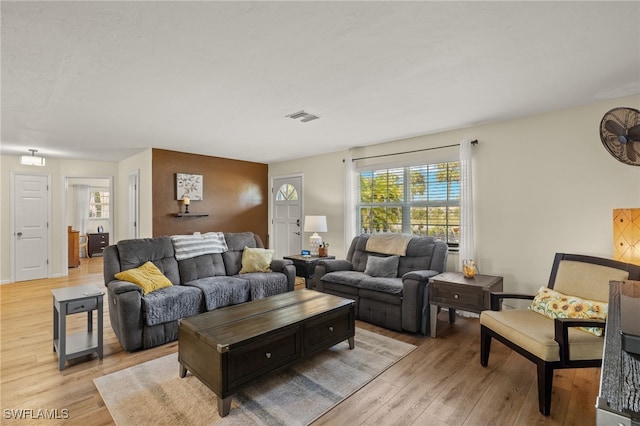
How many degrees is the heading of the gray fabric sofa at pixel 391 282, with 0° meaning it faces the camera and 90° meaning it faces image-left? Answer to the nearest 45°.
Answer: approximately 45°

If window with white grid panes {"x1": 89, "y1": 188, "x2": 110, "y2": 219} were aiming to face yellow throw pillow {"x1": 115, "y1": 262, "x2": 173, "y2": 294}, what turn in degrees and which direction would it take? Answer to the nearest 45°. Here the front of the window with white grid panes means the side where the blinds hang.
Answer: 0° — it already faces it

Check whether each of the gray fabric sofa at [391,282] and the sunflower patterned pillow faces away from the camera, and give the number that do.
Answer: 0

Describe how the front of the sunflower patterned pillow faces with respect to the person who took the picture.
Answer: facing the viewer and to the left of the viewer

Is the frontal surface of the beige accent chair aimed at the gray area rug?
yes

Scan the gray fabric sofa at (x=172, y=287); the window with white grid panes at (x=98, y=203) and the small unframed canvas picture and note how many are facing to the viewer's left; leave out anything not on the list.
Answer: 0

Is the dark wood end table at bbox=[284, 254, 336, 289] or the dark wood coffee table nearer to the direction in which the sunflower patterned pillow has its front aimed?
the dark wood coffee table

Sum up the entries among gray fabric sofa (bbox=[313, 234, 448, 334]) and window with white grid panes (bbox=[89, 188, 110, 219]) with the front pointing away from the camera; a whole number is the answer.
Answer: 0

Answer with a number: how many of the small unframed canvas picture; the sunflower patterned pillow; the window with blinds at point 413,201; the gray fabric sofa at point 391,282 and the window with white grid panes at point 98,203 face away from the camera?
0

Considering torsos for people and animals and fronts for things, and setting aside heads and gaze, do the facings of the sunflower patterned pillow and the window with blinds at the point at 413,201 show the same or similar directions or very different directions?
same or similar directions

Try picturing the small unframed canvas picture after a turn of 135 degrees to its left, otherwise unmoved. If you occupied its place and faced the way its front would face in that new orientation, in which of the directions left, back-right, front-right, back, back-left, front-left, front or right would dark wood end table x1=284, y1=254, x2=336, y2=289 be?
back-right

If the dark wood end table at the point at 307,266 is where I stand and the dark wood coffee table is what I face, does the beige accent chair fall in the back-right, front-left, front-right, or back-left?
front-left

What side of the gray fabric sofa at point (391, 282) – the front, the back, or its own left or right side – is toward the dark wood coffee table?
front

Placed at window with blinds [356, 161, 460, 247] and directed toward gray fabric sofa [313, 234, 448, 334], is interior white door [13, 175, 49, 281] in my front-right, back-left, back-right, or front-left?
front-right

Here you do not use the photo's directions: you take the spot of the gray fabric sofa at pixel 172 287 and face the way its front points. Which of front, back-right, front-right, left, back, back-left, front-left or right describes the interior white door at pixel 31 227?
back

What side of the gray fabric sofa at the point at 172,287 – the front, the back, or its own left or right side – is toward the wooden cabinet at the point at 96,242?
back

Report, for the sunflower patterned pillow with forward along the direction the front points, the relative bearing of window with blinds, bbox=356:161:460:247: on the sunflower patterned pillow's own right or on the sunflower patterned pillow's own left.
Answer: on the sunflower patterned pillow's own right

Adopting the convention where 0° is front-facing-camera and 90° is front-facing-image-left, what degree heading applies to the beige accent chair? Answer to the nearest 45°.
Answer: approximately 45°

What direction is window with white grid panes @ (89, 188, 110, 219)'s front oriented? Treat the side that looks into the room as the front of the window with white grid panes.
toward the camera
